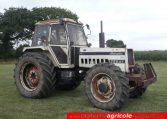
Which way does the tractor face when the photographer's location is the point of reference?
facing the viewer and to the right of the viewer

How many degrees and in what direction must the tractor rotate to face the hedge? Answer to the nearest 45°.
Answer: approximately 135° to its left

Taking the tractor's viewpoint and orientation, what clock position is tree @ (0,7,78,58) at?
The tree is roughly at 7 o'clock from the tractor.
